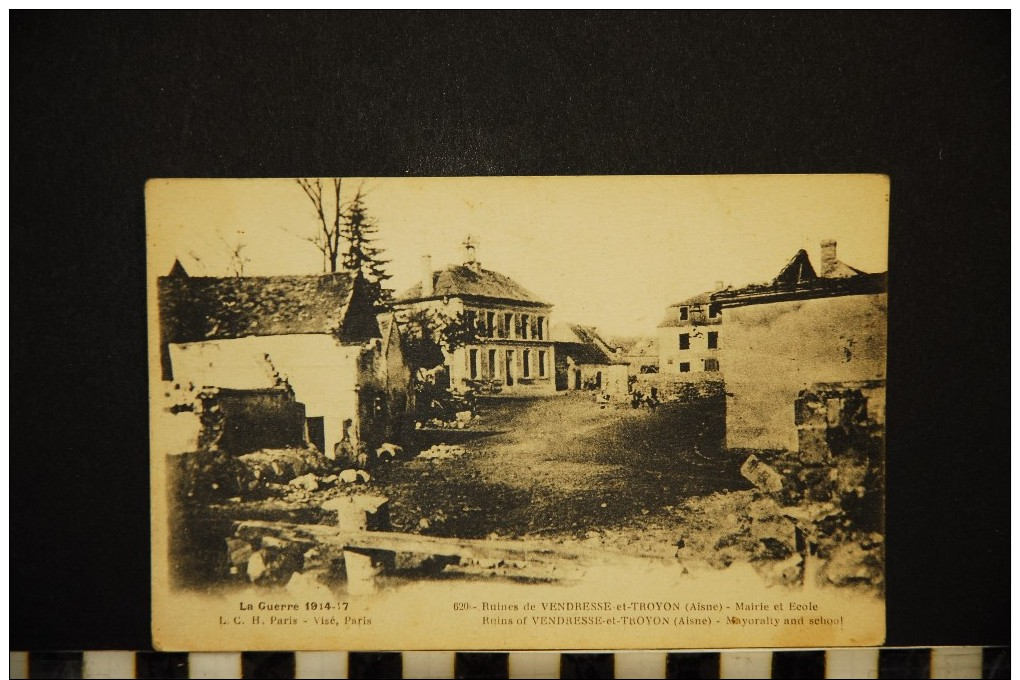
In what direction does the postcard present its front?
toward the camera
